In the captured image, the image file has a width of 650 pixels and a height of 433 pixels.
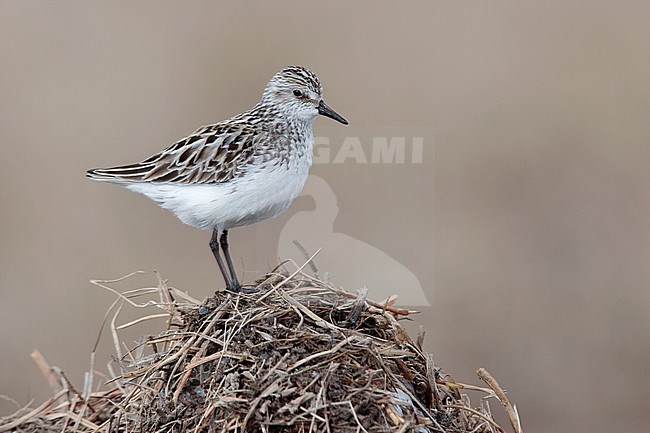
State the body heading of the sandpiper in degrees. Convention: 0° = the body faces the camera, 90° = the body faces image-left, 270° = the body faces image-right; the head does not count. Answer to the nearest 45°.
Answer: approximately 270°
